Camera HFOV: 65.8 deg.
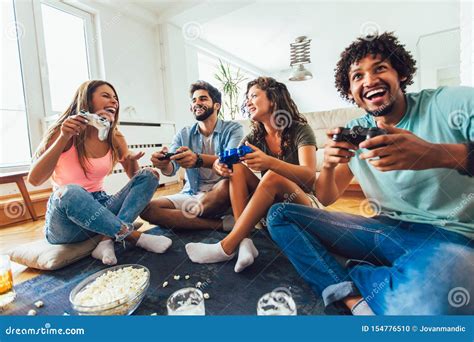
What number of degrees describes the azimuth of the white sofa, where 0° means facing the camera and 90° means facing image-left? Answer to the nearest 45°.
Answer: approximately 0°

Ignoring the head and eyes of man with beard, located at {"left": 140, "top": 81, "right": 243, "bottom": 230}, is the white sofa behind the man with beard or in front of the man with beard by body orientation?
behind

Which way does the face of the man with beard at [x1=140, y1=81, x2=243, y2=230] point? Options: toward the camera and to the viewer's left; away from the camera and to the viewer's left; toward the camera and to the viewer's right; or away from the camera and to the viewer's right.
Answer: toward the camera and to the viewer's left

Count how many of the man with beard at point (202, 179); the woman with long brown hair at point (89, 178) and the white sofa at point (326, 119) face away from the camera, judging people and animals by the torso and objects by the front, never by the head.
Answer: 0

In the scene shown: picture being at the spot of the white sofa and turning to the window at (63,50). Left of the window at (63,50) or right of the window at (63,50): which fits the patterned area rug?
left

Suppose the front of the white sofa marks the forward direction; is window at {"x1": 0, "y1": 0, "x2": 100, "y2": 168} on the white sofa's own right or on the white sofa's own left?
on the white sofa's own right

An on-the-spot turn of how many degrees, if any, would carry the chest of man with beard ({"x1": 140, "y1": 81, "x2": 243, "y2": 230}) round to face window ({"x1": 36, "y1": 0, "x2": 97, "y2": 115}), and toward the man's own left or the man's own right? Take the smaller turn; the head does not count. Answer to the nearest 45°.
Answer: approximately 90° to the man's own right

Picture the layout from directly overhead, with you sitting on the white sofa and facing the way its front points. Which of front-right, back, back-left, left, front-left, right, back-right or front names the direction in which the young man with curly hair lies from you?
front

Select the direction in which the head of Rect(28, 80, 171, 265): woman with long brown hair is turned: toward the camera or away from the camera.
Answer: toward the camera

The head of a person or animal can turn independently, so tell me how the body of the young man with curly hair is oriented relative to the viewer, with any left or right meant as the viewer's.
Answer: facing the viewer and to the left of the viewer

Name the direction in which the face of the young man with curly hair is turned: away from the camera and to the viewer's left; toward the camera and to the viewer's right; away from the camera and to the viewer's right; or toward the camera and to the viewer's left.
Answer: toward the camera and to the viewer's left

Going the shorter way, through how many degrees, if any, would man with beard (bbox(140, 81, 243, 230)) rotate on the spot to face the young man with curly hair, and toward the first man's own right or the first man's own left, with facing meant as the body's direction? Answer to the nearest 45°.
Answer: approximately 90° to the first man's own left
